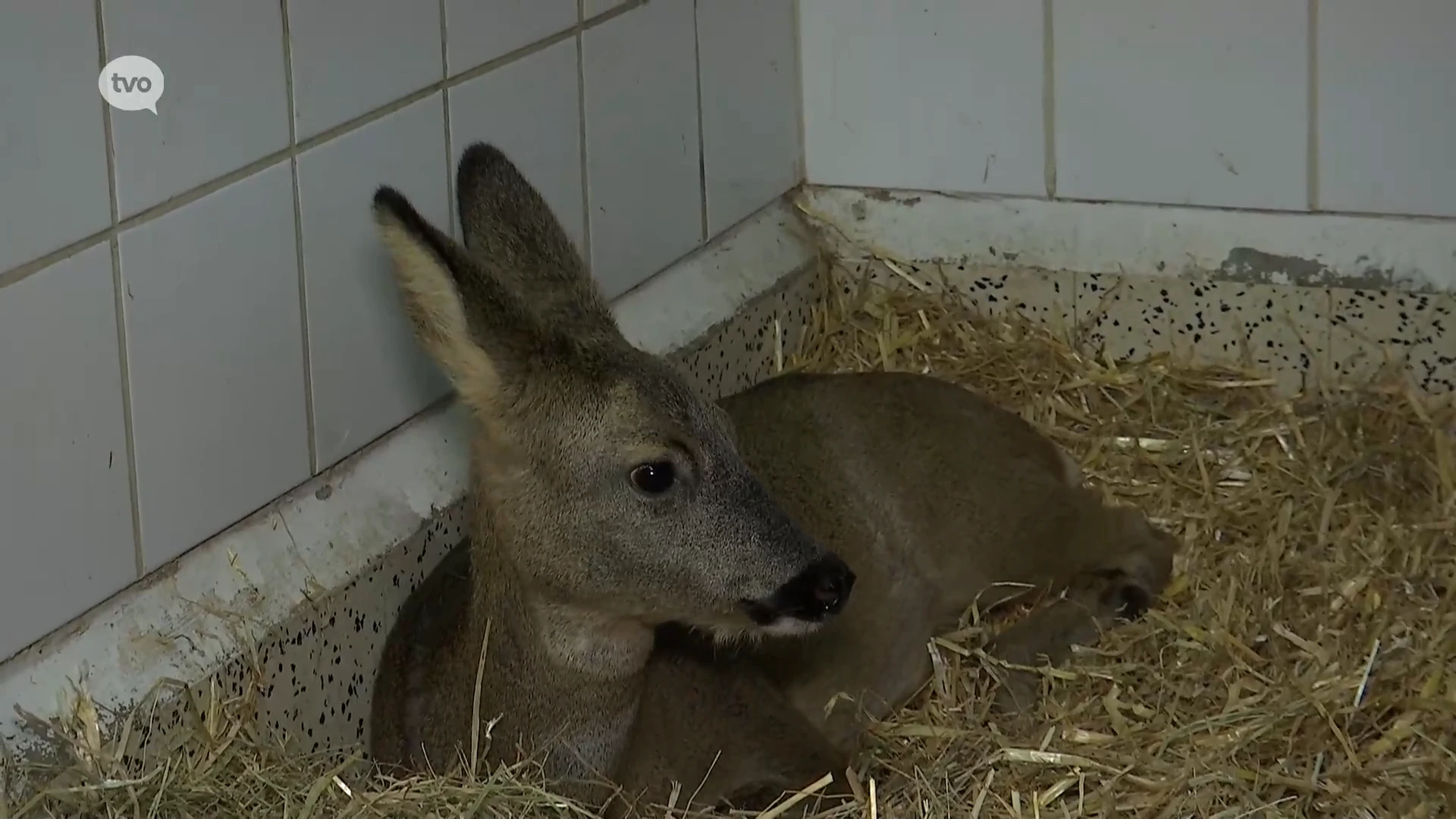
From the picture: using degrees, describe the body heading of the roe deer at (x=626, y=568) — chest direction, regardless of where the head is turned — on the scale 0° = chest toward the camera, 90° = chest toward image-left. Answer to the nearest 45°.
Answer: approximately 45°
